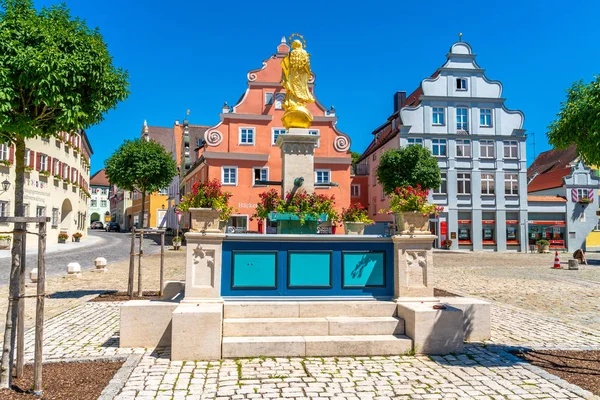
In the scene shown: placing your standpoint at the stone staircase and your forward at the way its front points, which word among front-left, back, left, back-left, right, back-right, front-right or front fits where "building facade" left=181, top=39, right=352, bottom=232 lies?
back

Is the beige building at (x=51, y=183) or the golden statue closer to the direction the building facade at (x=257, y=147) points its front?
the golden statue

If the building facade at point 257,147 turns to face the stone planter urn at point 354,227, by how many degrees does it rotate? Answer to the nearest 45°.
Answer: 0° — it already faces it

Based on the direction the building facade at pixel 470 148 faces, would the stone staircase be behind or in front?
in front

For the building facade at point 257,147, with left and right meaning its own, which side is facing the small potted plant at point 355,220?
front

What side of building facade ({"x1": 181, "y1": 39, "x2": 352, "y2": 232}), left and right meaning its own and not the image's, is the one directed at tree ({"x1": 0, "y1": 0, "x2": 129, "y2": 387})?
front

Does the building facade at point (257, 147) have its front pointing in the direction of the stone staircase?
yes

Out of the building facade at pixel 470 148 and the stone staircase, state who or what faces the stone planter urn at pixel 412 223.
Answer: the building facade

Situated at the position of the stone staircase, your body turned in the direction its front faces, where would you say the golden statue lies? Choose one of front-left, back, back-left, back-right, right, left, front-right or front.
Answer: back

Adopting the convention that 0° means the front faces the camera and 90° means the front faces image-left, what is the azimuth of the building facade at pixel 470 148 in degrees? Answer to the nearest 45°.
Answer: approximately 0°

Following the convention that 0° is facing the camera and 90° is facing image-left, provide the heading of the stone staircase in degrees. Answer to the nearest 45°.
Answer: approximately 0°
